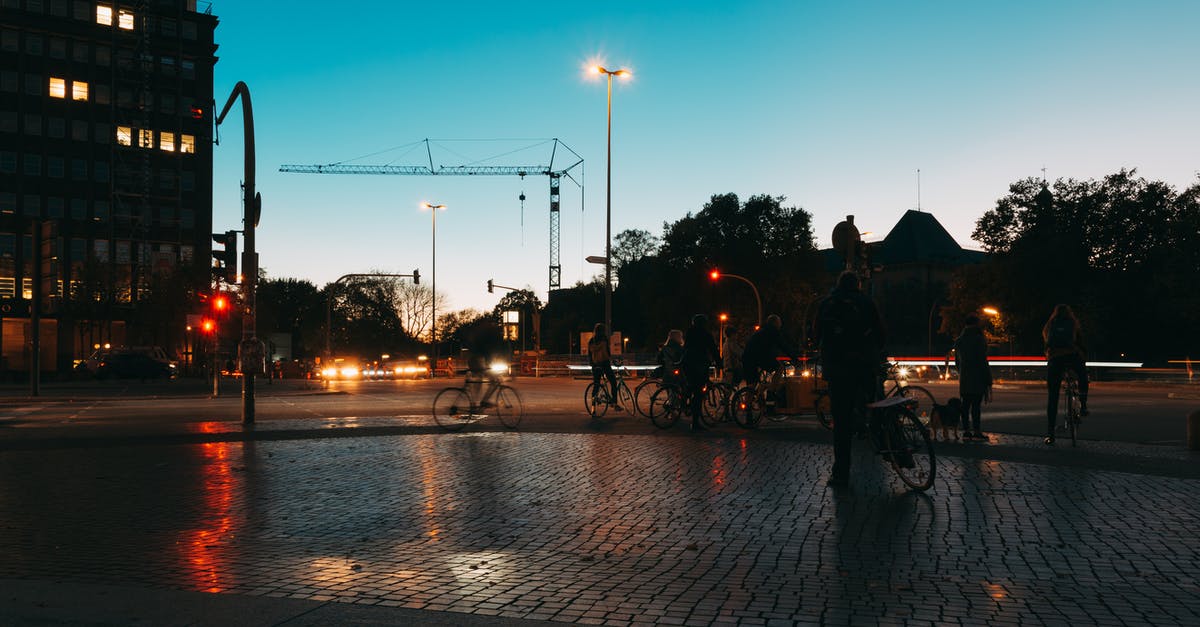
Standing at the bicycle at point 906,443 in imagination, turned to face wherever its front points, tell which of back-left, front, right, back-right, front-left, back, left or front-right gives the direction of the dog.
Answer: front-right

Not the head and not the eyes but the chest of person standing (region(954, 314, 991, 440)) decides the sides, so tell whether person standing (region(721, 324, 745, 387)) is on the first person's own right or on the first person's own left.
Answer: on the first person's own left

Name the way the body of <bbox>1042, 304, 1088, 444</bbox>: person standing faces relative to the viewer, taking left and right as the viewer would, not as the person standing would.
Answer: facing away from the viewer

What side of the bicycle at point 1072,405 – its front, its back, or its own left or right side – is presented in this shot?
back

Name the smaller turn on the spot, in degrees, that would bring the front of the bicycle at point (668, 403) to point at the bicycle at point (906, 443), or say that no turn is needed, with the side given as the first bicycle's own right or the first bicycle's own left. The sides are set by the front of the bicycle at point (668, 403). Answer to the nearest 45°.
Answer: approximately 135° to the first bicycle's own right

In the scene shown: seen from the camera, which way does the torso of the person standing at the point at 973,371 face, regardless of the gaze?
away from the camera

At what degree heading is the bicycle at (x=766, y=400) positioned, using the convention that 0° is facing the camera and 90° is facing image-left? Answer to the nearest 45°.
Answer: approximately 225°

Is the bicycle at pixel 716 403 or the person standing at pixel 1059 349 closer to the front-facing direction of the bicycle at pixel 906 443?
the bicycle

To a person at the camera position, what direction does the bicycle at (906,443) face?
facing away from the viewer and to the left of the viewer

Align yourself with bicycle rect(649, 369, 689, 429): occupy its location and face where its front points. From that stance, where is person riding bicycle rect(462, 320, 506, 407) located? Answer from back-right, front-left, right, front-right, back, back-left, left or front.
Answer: back-left
